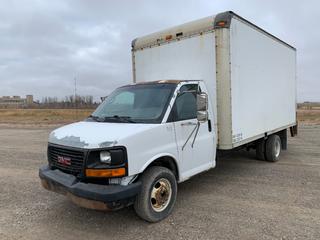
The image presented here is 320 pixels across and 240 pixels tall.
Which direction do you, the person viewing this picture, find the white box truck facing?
facing the viewer and to the left of the viewer
